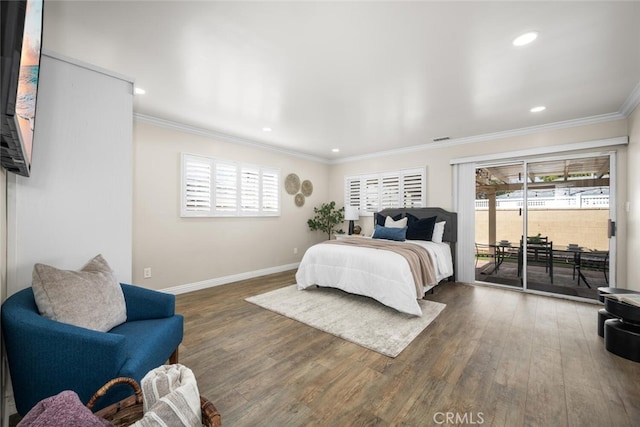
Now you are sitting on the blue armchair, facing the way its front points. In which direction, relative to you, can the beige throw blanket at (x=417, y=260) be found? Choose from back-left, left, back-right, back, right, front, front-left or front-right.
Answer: front-left

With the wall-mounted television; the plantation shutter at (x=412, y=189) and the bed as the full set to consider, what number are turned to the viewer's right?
1

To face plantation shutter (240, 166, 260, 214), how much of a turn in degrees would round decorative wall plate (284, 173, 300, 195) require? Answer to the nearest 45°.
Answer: approximately 90° to its right

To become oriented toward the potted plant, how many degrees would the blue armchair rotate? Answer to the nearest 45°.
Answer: approximately 90° to its left

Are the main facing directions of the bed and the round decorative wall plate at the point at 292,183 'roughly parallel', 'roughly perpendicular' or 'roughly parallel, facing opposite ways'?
roughly perpendicular

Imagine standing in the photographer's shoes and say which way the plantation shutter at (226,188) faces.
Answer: facing the viewer and to the right of the viewer

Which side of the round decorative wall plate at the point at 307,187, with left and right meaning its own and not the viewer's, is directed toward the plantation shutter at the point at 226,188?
right

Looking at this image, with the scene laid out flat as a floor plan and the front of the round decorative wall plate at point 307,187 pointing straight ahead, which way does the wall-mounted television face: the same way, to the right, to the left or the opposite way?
to the left

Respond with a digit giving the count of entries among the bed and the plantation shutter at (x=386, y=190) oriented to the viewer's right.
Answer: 0

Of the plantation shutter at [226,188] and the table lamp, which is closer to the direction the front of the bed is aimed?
the plantation shutter

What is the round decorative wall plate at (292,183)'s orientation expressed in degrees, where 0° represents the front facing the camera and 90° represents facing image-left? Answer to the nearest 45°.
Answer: approximately 315°

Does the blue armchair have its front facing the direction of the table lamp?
no

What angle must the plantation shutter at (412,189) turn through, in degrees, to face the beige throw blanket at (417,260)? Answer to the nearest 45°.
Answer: approximately 45° to its left

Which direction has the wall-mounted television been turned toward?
to the viewer's right

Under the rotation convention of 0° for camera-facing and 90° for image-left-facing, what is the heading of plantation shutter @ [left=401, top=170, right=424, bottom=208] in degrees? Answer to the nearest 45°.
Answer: approximately 45°
